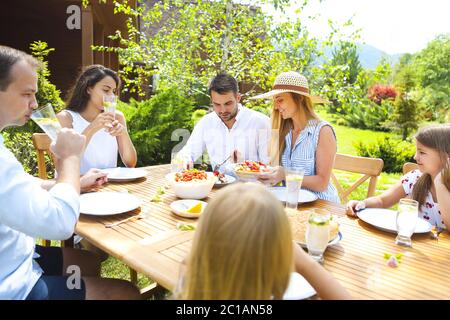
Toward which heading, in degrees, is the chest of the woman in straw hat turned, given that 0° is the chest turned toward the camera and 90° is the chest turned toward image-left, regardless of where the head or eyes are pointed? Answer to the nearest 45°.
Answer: approximately 45°

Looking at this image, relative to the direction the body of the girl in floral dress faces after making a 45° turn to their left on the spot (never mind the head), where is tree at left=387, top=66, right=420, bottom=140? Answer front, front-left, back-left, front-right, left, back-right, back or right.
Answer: back

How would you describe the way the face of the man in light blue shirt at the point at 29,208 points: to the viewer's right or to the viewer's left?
to the viewer's right

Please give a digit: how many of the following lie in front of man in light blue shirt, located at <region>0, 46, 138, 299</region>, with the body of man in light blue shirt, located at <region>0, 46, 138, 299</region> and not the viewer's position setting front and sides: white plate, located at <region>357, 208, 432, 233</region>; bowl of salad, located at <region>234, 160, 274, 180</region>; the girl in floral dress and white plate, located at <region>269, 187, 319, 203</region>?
4

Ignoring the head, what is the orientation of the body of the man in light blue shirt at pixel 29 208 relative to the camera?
to the viewer's right

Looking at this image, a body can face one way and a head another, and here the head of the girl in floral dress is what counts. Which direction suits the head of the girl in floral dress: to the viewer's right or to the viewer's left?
to the viewer's left

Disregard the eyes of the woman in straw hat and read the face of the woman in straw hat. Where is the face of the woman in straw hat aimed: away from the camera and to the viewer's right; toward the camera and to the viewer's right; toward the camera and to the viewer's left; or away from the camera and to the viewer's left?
toward the camera and to the viewer's left

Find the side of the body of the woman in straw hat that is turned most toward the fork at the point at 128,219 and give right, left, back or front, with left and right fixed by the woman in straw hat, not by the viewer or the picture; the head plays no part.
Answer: front

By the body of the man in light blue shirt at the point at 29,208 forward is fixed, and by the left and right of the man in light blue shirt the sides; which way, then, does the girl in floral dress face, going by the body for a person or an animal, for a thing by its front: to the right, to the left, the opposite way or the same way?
the opposite way

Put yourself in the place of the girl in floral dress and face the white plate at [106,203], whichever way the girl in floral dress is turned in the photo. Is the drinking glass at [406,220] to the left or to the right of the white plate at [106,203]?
left

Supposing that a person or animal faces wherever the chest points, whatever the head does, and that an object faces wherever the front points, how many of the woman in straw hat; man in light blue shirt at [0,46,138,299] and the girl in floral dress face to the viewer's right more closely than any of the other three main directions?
1

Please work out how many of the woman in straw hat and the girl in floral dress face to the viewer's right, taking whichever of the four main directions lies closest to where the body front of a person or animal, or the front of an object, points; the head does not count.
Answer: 0

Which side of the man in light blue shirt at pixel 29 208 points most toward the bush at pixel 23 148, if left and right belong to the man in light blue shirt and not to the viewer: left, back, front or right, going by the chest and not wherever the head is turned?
left

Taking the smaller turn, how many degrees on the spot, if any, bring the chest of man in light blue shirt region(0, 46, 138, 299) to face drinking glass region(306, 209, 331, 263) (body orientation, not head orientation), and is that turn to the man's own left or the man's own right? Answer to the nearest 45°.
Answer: approximately 45° to the man's own right

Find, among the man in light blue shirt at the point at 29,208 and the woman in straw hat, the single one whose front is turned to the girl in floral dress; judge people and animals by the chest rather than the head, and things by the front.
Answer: the man in light blue shirt

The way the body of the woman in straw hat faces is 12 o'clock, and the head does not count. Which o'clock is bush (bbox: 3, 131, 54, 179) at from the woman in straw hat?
The bush is roughly at 2 o'clock from the woman in straw hat.
